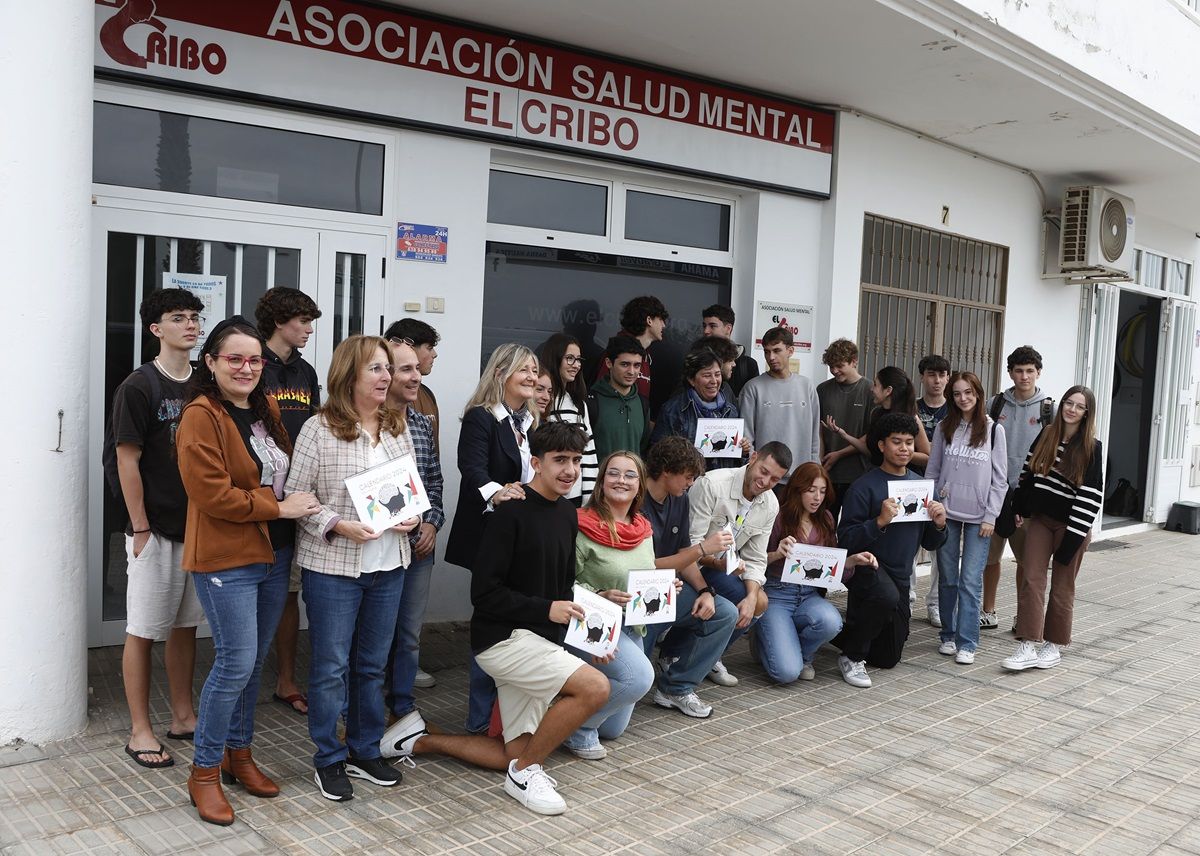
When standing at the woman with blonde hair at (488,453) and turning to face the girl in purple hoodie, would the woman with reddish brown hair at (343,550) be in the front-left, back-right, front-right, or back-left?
back-right

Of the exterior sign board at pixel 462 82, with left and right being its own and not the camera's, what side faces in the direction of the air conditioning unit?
left

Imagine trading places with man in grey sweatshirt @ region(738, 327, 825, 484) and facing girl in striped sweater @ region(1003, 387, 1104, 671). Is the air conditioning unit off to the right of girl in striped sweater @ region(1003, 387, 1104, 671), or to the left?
left

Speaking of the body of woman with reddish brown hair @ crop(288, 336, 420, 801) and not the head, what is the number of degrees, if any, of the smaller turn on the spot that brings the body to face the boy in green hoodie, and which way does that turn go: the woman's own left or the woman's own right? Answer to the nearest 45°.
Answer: approximately 90° to the woman's own left

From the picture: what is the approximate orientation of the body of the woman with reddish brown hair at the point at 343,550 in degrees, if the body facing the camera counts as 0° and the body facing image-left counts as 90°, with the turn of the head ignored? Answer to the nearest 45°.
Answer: approximately 315°

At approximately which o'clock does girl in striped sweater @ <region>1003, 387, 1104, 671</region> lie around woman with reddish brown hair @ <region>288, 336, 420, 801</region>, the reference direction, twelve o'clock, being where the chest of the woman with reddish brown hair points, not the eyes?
The girl in striped sweater is roughly at 10 o'clock from the woman with reddish brown hair.

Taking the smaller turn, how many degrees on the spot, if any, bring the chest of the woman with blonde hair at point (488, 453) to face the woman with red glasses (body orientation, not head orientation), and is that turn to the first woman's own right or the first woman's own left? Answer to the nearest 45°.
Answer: approximately 90° to the first woman's own right

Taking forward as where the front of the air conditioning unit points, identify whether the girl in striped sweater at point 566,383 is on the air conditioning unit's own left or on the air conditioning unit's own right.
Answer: on the air conditioning unit's own right

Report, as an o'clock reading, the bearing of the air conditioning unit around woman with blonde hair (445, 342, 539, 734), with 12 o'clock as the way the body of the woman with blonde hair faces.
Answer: The air conditioning unit is roughly at 9 o'clock from the woman with blonde hair.

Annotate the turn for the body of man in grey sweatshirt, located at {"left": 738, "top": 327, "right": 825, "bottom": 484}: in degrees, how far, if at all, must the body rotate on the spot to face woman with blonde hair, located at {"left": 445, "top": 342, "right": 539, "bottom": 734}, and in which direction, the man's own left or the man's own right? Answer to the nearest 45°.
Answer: approximately 45° to the man's own right

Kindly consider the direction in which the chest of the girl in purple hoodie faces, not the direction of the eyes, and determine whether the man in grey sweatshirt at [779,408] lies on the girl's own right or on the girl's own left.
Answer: on the girl's own right
